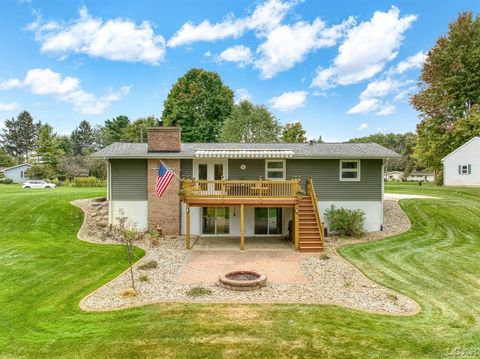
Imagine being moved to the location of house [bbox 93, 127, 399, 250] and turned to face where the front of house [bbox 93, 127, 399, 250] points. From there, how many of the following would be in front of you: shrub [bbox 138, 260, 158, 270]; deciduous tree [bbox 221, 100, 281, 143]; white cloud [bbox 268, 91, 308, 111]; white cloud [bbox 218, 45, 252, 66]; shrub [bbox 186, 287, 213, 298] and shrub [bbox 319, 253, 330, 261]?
3

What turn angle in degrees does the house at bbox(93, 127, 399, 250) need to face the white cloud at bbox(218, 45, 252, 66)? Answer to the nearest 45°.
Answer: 0° — it already faces it

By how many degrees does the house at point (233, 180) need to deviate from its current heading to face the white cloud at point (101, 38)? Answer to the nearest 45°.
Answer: approximately 45° to its left

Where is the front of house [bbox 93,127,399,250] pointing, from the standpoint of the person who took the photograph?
facing away from the viewer

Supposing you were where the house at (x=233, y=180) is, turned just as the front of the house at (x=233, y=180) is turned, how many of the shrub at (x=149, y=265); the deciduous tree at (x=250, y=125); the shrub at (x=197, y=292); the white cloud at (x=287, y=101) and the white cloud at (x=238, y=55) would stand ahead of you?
3

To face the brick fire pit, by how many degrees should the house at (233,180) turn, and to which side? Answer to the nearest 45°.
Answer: approximately 180°
